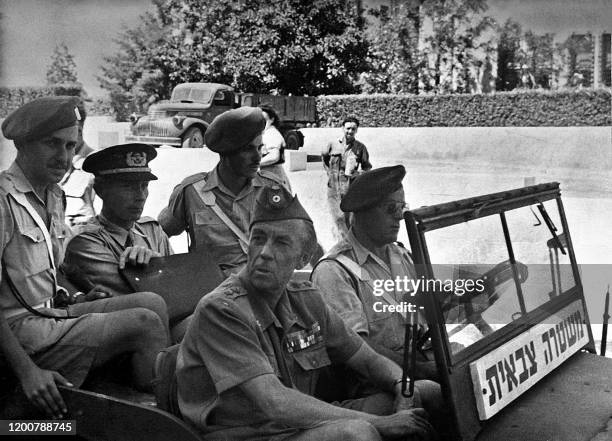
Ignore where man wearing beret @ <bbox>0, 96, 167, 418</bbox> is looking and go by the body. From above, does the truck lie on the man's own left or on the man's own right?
on the man's own left

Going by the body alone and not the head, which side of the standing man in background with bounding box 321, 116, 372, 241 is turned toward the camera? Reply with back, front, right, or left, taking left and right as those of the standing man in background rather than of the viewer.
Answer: front

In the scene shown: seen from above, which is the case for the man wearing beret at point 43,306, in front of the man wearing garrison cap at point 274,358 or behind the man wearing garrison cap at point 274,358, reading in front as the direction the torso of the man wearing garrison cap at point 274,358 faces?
behind

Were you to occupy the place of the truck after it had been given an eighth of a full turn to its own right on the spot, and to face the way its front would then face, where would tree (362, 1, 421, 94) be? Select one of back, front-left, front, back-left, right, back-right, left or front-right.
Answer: back

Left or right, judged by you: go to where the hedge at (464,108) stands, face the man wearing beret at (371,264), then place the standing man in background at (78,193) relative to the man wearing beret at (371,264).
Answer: right

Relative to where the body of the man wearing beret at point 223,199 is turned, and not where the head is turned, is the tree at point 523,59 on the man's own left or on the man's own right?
on the man's own left

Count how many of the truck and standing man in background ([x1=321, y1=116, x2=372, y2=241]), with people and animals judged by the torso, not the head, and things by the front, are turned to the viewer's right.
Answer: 0

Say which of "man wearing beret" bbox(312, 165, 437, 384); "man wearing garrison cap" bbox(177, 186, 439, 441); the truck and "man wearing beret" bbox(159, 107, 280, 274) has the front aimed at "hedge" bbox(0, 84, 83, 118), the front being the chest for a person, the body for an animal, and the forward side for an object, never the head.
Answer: the truck

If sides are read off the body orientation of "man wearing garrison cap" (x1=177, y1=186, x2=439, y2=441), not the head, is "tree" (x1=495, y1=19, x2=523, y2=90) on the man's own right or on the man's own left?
on the man's own left

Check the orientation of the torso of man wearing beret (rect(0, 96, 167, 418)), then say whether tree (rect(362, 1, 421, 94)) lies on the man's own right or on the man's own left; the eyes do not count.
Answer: on the man's own left

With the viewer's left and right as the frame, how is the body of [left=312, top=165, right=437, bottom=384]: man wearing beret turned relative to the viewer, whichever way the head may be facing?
facing the viewer and to the right of the viewer

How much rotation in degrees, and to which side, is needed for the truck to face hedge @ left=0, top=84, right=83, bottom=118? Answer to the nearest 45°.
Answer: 0° — it already faces it

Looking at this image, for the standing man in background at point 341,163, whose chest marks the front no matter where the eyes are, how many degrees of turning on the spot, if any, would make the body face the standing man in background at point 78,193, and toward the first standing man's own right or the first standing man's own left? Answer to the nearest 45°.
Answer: approximately 45° to the first standing man's own right
